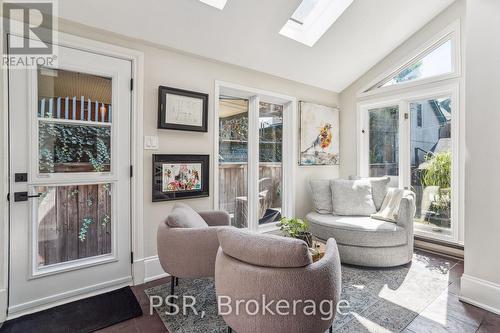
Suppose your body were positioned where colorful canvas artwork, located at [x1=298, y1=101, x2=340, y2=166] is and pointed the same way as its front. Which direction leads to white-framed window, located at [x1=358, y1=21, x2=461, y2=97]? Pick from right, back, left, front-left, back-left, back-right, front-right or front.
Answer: front-left

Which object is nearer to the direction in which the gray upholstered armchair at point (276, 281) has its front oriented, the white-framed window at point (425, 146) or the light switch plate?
the white-framed window

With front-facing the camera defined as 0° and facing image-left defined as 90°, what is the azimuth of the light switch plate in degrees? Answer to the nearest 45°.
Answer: approximately 0°

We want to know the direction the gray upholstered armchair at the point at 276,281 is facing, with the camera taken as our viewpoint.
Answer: facing away from the viewer and to the right of the viewer

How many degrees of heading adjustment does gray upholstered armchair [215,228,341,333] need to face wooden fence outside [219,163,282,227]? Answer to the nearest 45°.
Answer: approximately 45° to its left

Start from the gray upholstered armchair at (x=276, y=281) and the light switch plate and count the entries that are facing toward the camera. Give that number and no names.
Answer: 1

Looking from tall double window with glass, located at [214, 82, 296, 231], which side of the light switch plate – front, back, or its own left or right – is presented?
left

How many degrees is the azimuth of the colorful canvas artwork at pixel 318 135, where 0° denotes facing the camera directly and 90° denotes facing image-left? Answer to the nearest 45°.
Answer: approximately 315°
